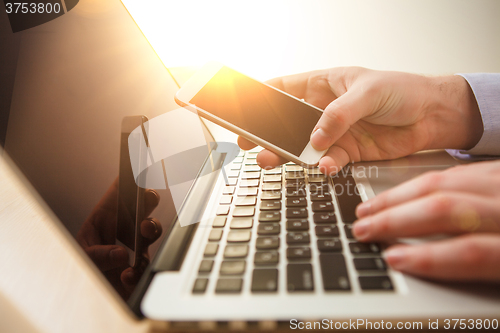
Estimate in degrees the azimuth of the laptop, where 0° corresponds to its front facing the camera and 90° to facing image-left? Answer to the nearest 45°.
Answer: approximately 270°
